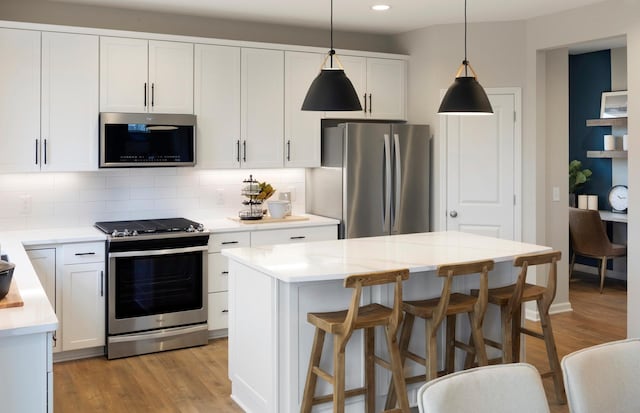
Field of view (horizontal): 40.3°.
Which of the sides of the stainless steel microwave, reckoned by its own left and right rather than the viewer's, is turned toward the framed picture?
left

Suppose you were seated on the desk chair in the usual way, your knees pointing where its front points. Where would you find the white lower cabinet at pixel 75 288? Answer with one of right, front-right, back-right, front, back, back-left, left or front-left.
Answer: back

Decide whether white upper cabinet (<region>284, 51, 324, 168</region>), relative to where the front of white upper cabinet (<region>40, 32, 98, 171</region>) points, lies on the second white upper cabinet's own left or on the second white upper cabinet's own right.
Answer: on the second white upper cabinet's own left

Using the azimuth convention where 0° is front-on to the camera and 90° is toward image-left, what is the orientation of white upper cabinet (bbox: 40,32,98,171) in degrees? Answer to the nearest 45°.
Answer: approximately 0°

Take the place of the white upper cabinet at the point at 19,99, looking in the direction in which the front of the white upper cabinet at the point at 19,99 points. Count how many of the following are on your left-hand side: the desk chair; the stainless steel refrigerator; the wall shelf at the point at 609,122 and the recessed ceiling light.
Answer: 4

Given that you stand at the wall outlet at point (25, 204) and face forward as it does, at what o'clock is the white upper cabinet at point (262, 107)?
The white upper cabinet is roughly at 9 o'clock from the wall outlet.

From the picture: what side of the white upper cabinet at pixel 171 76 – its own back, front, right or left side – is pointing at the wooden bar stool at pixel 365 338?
front

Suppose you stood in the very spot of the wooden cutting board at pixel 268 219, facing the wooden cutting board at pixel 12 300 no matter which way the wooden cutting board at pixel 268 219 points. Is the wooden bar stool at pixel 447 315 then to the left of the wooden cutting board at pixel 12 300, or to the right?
left

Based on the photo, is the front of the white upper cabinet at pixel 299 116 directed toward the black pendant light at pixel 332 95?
yes
